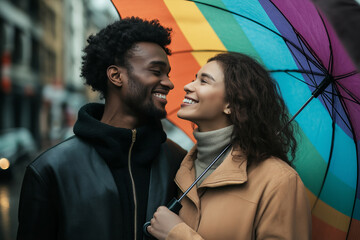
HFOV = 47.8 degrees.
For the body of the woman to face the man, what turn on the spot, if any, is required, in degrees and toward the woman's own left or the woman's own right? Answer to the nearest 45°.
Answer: approximately 45° to the woman's own right

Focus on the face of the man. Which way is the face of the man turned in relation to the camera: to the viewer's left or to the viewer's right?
to the viewer's right

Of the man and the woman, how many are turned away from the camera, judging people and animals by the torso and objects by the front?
0

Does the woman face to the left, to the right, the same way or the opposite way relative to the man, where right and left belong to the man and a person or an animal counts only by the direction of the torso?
to the right

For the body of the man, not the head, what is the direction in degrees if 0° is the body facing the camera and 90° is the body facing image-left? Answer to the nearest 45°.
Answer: approximately 315°

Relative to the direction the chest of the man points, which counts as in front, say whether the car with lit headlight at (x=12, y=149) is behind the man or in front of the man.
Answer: behind

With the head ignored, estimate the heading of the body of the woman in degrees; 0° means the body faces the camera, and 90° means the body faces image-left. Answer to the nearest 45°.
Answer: approximately 45°

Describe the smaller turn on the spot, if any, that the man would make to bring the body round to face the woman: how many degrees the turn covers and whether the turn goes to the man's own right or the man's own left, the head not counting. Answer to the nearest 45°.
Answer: approximately 45° to the man's own left

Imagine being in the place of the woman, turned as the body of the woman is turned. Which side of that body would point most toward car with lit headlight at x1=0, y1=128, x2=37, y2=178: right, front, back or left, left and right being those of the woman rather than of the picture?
right
